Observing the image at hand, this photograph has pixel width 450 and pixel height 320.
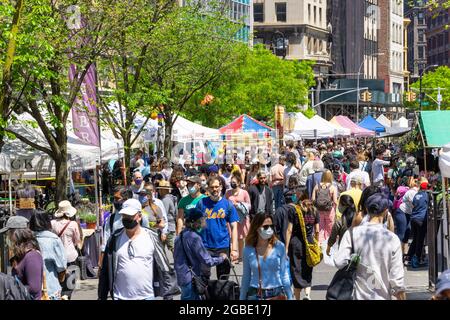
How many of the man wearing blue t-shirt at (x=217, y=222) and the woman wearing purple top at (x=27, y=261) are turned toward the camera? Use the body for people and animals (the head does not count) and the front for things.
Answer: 1

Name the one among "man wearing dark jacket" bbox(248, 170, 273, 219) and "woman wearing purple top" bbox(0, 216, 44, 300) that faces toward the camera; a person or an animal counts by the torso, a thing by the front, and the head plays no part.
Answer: the man wearing dark jacket

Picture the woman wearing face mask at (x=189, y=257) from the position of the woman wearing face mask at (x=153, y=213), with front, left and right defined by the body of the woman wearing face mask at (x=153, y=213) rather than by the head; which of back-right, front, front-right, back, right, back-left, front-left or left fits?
front-left

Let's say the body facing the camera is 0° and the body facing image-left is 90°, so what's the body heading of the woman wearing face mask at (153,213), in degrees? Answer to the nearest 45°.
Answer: approximately 45°

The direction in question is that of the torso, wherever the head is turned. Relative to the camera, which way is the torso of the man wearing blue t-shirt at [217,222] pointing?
toward the camera

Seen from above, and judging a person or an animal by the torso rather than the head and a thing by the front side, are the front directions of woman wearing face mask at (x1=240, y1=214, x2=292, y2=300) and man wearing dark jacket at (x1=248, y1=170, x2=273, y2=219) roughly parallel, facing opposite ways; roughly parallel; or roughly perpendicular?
roughly parallel

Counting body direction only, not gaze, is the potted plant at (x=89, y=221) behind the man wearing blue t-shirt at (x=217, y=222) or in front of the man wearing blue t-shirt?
behind

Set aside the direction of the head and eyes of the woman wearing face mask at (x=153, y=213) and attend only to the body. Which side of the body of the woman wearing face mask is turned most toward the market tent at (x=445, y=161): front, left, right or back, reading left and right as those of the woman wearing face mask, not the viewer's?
left

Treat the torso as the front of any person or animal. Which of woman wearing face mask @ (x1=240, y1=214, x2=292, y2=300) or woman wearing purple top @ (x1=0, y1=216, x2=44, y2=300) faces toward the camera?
woman wearing face mask @ (x1=240, y1=214, x2=292, y2=300)

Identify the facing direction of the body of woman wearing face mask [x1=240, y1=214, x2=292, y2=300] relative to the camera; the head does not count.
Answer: toward the camera

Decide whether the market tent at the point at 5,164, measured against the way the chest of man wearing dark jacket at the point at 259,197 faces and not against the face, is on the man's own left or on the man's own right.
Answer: on the man's own right

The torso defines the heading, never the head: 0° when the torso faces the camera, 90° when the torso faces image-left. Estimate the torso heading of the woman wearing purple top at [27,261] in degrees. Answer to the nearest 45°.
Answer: approximately 90°
